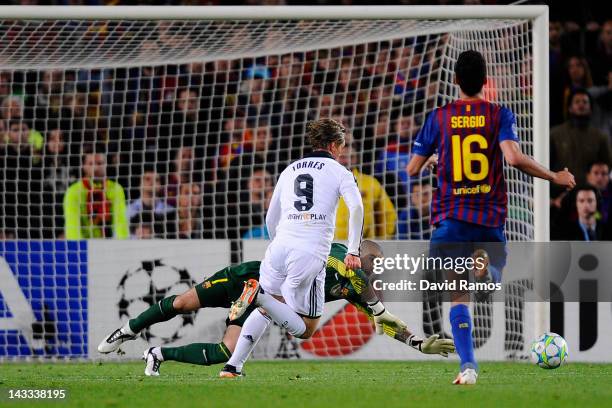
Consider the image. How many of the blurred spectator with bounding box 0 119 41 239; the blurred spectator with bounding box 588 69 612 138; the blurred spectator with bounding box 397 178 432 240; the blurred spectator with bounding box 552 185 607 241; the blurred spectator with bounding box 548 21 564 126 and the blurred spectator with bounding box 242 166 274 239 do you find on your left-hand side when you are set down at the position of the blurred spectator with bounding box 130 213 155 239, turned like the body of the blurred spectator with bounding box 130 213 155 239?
5

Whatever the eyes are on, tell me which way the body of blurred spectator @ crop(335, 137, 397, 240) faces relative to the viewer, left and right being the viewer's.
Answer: facing the viewer

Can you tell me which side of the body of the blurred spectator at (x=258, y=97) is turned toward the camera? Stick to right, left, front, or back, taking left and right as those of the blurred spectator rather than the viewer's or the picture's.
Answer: front

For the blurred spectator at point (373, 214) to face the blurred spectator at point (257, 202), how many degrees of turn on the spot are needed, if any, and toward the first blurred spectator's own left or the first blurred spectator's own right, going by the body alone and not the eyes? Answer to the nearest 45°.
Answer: approximately 90° to the first blurred spectator's own right

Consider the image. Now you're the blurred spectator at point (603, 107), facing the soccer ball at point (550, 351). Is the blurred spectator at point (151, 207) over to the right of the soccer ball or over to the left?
right

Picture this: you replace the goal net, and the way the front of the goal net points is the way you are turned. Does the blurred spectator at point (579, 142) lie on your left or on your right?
on your left

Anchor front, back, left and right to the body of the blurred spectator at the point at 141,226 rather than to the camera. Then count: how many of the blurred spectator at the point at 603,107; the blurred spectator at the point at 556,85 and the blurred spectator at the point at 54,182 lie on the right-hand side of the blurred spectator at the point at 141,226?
1

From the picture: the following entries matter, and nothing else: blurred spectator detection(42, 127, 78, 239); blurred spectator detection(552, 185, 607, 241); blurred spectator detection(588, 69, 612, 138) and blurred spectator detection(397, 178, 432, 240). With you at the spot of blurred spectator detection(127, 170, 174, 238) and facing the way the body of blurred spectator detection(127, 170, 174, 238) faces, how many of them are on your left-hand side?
3

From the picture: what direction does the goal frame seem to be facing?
toward the camera

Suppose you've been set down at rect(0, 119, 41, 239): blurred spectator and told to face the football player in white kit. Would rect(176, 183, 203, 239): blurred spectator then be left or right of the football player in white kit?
left

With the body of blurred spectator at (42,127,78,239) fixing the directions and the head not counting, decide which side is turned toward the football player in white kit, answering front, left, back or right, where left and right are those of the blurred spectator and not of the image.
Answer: front
